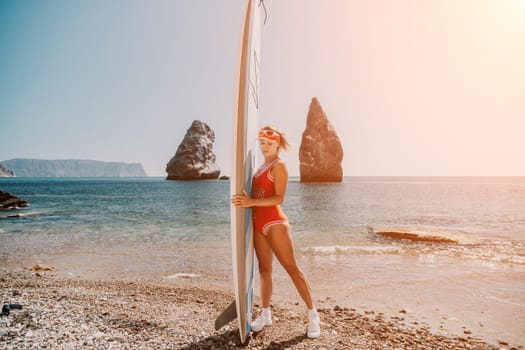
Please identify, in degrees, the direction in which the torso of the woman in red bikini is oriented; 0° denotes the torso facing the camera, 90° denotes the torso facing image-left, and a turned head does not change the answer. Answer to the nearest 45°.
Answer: approximately 45°

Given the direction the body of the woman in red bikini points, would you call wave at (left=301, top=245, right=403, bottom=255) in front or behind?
behind

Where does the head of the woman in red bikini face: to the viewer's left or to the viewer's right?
to the viewer's left
